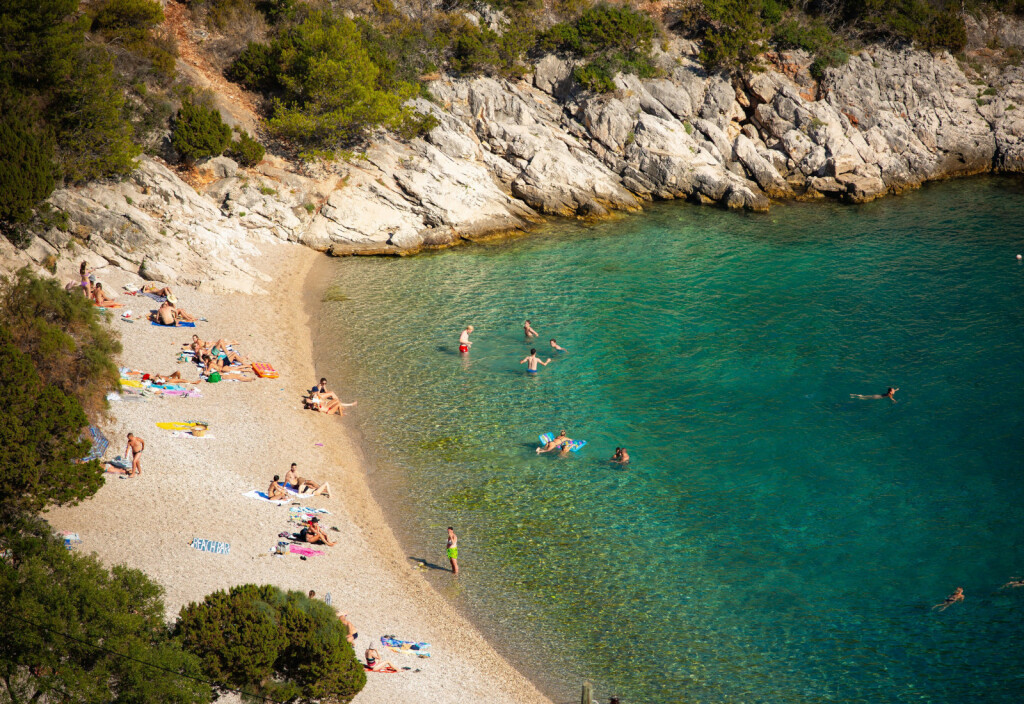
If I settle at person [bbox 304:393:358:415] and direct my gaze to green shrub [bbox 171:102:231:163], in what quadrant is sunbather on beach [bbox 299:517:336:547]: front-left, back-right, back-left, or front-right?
back-left

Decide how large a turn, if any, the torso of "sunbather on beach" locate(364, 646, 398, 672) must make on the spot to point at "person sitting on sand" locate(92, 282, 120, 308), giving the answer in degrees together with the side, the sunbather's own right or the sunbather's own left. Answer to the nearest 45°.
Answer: approximately 135° to the sunbather's own left

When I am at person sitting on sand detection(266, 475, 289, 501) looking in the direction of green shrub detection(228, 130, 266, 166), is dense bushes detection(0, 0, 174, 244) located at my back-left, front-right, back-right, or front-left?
front-left

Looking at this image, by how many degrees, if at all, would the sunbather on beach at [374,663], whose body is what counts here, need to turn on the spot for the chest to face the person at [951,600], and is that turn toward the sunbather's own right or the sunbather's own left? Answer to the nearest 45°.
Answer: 0° — they already face them

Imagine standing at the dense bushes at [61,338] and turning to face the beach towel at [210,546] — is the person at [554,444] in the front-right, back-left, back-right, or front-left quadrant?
front-left

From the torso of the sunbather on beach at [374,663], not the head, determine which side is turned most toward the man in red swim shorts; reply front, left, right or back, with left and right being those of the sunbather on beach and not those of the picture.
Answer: left

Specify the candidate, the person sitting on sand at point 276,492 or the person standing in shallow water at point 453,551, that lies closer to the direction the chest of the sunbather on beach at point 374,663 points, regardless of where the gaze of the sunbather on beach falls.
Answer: the person standing in shallow water

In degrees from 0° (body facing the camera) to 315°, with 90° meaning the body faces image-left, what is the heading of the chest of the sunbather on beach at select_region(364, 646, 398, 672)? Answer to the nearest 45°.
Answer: approximately 270°

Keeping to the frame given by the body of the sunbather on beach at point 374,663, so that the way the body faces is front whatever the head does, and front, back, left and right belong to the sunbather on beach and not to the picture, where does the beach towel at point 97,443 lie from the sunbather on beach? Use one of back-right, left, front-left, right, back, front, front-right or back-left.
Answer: back-left

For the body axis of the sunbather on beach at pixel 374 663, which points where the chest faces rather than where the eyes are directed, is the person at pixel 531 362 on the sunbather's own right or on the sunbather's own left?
on the sunbather's own left

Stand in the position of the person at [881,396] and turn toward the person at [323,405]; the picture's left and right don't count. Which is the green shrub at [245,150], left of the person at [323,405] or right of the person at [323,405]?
right

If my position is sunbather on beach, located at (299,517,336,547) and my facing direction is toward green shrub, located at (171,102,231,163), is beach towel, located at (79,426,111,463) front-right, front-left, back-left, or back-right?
front-left

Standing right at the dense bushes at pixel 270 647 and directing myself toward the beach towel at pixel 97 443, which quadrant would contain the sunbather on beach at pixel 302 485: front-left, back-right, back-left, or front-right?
front-right
